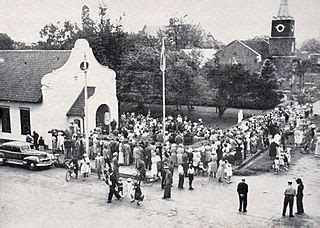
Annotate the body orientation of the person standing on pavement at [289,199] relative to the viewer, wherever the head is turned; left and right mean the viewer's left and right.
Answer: facing away from the viewer

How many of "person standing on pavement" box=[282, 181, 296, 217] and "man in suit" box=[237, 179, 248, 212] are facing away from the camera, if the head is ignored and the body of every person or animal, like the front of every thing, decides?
2

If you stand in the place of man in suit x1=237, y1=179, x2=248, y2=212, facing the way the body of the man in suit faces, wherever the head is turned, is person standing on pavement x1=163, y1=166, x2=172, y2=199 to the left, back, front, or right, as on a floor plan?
left

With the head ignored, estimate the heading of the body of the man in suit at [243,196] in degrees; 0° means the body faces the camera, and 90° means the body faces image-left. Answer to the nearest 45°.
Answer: approximately 180°

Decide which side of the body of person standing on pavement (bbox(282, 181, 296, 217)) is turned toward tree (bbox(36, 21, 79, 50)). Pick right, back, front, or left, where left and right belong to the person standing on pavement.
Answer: left

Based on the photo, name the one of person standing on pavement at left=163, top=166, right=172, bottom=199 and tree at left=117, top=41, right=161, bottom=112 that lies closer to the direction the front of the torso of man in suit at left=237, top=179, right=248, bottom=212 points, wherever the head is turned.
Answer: the tree

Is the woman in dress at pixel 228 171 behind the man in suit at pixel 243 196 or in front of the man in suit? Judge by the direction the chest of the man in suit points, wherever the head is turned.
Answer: in front

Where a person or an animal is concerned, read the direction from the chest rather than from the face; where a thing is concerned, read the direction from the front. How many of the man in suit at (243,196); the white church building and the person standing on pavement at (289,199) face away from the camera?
2

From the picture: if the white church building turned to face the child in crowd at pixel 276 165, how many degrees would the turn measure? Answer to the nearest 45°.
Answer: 0° — it already faces them

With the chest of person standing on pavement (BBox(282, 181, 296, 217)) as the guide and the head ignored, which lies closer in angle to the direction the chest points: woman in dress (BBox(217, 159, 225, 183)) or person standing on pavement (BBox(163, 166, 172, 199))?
the woman in dress
